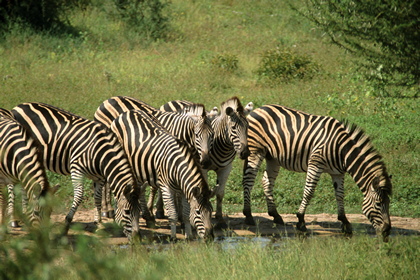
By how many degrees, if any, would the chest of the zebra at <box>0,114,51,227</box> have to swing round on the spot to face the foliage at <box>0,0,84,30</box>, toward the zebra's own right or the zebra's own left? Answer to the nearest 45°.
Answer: approximately 90° to the zebra's own left

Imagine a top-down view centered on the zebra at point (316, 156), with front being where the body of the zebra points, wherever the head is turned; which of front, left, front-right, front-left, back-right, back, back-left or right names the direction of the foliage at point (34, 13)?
back-left

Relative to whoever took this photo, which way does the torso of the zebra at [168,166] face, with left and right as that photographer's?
facing the viewer and to the right of the viewer

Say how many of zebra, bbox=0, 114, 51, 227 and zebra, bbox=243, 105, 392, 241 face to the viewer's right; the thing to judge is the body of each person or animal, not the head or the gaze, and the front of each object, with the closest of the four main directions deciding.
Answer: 2

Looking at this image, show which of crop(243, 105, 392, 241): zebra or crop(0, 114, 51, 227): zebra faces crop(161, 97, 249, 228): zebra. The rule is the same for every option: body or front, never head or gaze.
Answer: crop(0, 114, 51, 227): zebra

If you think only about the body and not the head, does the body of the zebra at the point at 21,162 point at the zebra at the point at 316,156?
yes

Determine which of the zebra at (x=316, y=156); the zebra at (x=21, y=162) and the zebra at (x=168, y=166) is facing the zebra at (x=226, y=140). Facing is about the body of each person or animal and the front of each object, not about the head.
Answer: the zebra at (x=21, y=162)

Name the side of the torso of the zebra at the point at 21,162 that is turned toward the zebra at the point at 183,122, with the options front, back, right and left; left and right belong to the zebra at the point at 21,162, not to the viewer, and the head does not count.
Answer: front

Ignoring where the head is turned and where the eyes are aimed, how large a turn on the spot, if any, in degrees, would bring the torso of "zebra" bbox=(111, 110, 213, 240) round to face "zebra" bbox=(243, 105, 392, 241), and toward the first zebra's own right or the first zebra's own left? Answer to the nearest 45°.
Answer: approximately 45° to the first zebra's own left

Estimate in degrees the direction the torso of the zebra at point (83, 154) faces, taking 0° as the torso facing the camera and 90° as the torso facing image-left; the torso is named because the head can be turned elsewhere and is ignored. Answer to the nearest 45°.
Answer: approximately 315°

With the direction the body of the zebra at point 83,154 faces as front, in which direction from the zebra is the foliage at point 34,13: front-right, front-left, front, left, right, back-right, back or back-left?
back-left

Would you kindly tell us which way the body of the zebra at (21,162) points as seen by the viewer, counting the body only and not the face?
to the viewer's right

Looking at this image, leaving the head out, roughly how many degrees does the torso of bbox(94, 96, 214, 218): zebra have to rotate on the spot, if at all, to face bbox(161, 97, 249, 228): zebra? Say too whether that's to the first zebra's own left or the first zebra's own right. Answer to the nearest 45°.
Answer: approximately 45° to the first zebra's own left

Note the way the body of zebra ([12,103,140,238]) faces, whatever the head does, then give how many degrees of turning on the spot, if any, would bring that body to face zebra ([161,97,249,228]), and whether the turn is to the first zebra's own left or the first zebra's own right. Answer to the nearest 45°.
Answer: approximately 45° to the first zebra's own left

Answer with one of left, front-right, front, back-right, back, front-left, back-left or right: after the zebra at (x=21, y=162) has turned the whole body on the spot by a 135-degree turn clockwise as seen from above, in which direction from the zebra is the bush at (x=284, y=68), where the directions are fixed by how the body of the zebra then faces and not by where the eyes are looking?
back
